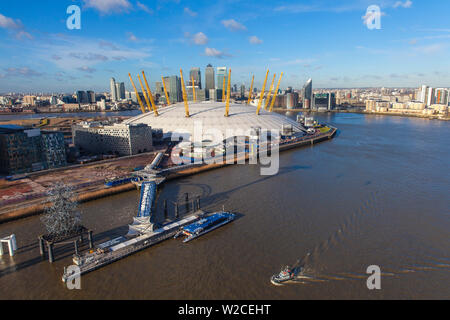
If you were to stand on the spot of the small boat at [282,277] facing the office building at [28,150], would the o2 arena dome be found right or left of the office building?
right

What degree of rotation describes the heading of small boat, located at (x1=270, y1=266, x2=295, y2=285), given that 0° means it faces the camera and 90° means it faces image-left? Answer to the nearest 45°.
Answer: approximately 45°

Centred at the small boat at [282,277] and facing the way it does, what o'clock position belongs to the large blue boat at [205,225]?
the large blue boat at [205,225] is roughly at 3 o'clock from the small boat at [282,277].

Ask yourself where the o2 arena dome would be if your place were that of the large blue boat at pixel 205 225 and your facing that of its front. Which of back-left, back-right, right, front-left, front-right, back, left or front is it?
front-left

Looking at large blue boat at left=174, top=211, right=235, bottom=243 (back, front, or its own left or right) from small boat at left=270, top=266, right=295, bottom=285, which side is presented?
right

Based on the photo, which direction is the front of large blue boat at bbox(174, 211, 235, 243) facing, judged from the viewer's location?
facing away from the viewer and to the right of the viewer

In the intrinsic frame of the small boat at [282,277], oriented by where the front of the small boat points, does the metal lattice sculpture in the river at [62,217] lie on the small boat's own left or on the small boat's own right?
on the small boat's own right

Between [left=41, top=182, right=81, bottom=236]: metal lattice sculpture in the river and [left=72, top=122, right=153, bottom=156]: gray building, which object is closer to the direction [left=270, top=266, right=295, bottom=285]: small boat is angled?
the metal lattice sculpture in the river

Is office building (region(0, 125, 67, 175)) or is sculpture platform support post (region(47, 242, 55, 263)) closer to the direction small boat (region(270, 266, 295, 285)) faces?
the sculpture platform support post

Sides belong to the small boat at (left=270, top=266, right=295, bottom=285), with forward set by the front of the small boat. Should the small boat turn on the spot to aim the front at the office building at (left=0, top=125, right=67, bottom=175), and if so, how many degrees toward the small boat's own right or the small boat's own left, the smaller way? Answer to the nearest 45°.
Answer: approximately 90° to the small boat's own right

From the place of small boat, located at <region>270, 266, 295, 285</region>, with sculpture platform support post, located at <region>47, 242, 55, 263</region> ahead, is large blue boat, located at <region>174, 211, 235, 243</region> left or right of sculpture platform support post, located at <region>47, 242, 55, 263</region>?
right

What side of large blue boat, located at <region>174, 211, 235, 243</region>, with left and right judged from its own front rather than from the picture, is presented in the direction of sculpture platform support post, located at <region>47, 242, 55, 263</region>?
back
